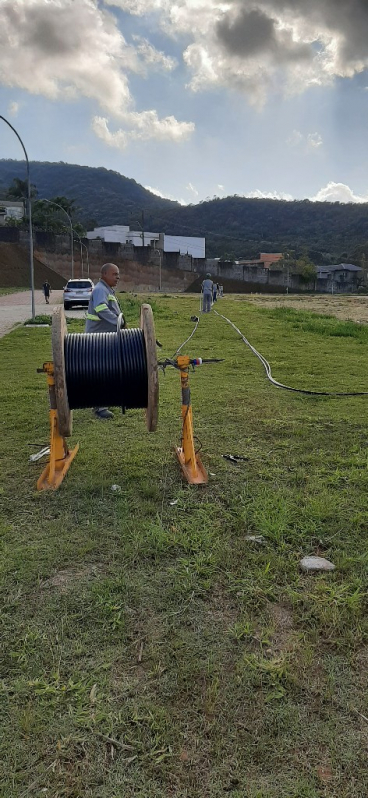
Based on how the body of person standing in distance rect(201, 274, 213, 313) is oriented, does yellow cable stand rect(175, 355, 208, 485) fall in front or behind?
behind

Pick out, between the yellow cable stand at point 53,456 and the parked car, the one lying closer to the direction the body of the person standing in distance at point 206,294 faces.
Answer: the parked car

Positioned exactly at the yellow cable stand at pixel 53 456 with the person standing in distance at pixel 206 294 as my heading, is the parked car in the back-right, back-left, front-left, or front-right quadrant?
front-left

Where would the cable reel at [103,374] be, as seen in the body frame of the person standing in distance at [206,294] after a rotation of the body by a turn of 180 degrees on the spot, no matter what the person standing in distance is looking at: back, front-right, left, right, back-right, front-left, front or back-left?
front

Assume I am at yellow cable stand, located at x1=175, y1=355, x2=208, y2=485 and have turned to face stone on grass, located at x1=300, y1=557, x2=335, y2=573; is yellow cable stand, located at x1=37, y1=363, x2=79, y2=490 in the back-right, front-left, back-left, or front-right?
back-right

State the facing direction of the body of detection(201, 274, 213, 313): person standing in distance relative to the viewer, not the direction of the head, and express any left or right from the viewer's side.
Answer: facing away from the viewer

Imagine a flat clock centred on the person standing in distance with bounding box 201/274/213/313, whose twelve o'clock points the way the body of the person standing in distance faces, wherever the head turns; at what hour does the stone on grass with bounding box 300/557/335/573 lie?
The stone on grass is roughly at 6 o'clock from the person standing in distance.

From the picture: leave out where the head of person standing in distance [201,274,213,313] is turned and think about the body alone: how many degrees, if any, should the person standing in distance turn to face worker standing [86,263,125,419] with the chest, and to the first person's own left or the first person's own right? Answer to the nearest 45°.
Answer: approximately 180°

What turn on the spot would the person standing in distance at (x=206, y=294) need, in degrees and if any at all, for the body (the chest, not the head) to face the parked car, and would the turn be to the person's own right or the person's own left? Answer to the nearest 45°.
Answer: approximately 45° to the person's own left

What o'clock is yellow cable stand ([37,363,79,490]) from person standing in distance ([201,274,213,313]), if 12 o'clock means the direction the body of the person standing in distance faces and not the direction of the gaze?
The yellow cable stand is roughly at 6 o'clock from the person standing in distance.

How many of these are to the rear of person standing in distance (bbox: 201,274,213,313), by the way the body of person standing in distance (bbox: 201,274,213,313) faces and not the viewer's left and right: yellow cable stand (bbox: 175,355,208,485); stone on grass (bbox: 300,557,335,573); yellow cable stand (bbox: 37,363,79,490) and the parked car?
3
